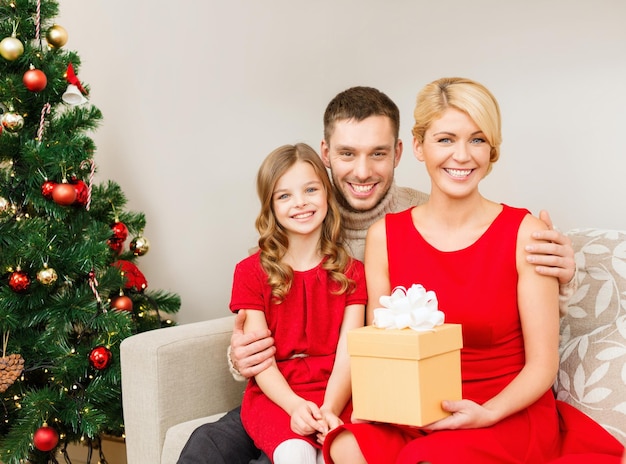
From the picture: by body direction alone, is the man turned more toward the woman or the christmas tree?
the woman

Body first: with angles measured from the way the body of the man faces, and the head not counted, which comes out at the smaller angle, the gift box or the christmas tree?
the gift box

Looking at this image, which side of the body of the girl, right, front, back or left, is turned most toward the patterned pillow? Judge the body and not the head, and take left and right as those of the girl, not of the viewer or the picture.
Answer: left

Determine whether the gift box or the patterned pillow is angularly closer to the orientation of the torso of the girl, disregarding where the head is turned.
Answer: the gift box

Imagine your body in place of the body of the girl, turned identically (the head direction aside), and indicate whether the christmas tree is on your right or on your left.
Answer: on your right

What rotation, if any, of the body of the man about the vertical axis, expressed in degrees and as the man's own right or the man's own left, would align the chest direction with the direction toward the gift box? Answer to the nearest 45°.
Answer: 0° — they already face it

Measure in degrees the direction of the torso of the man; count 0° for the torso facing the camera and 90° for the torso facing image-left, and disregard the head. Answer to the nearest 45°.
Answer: approximately 0°
